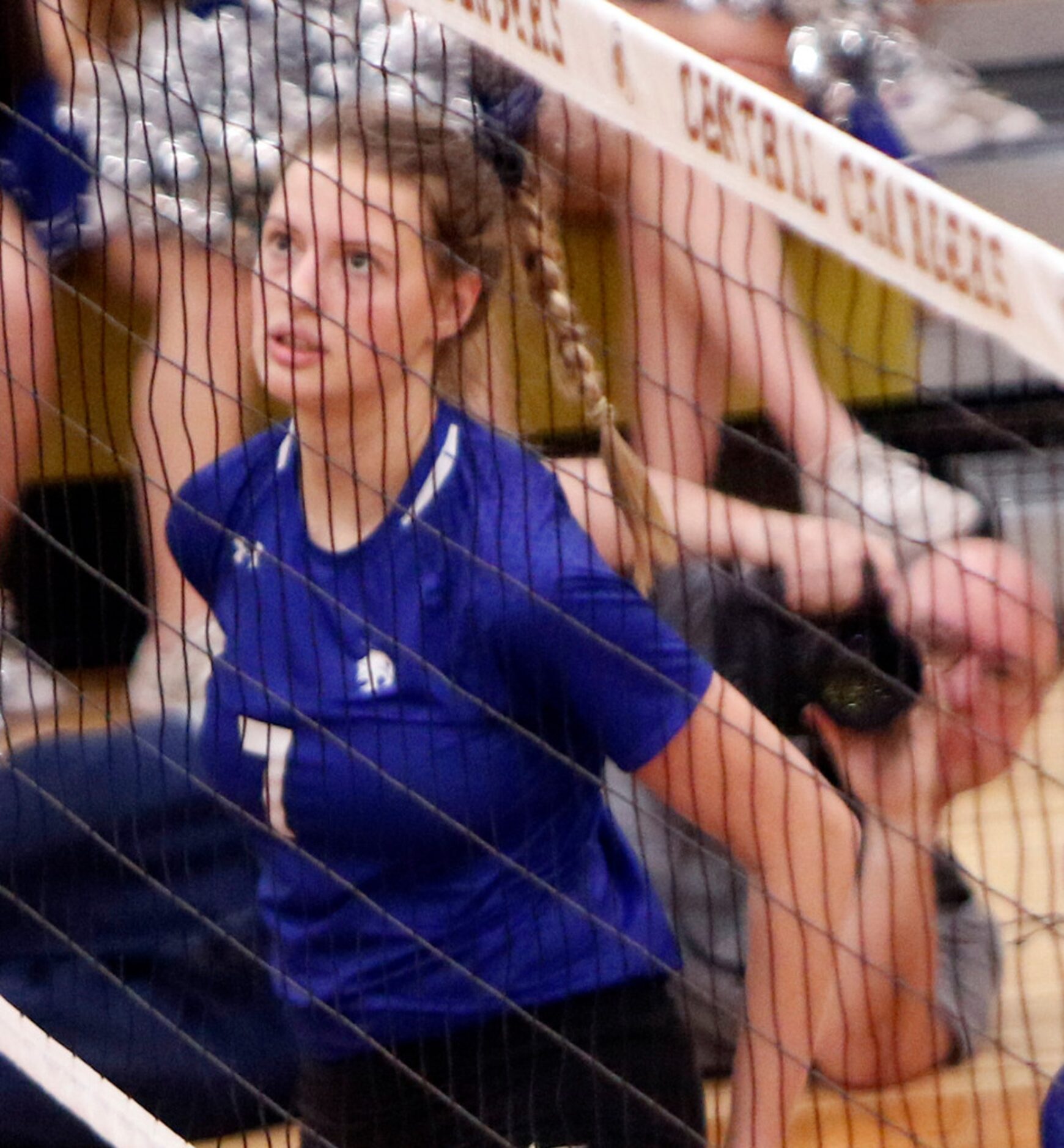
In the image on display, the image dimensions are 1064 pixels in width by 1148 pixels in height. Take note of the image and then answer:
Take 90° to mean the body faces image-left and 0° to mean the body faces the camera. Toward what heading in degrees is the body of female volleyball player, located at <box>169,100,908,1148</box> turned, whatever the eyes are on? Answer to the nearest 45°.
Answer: approximately 45°

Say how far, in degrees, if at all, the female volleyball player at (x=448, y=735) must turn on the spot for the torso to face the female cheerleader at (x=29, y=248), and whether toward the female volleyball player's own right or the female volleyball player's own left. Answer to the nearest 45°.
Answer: approximately 90° to the female volleyball player's own right
